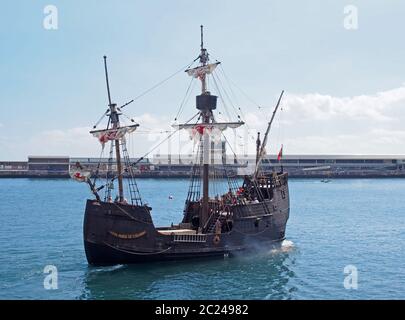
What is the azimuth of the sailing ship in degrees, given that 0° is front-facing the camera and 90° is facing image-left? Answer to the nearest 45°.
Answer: approximately 45°
